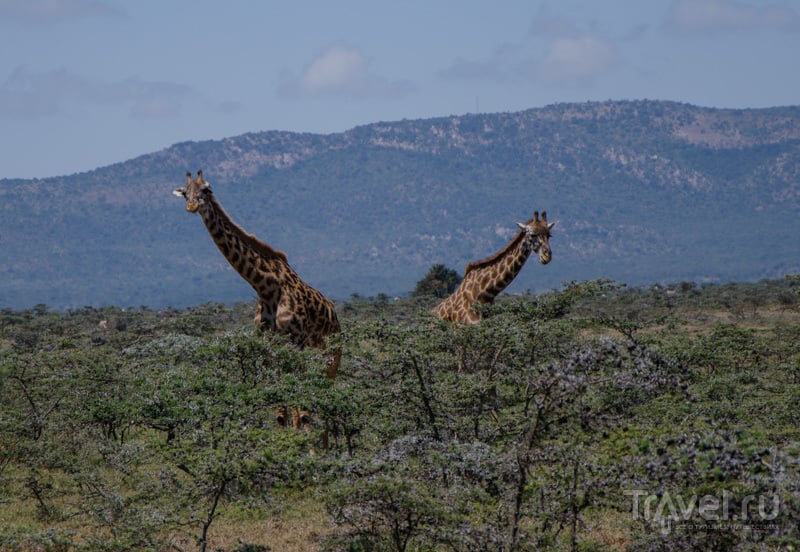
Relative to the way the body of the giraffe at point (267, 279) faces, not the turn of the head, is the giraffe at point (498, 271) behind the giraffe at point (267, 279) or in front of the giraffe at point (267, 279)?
behind

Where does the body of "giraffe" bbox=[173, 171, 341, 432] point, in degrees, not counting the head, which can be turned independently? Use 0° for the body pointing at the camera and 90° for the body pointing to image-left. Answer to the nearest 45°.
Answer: approximately 45°
